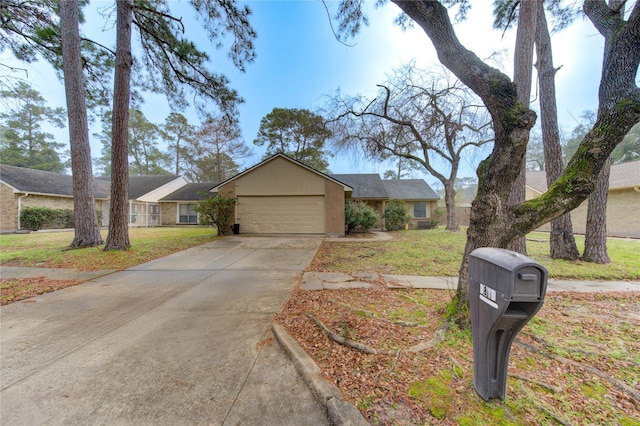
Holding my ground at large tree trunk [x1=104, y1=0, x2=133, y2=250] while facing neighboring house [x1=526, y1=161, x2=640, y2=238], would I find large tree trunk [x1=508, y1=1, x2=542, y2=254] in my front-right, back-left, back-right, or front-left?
front-right

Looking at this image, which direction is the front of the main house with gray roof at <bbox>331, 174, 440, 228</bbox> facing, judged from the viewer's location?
facing the viewer

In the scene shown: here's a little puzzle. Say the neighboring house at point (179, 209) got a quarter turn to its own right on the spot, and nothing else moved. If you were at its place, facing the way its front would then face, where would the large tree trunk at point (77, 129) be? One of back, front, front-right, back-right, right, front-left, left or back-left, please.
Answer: left

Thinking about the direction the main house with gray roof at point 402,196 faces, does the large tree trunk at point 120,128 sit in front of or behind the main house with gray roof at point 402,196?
in front

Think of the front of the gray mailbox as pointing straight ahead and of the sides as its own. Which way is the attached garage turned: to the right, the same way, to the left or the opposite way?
the same way

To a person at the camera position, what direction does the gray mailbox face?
facing the viewer and to the right of the viewer

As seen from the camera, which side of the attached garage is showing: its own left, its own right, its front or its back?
front

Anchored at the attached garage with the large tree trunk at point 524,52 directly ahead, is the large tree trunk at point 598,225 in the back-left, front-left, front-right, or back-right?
front-left

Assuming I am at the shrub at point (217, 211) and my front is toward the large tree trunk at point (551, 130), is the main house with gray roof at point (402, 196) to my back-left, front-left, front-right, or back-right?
front-left

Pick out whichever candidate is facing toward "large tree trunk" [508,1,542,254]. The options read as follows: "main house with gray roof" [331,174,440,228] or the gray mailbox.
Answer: the main house with gray roof

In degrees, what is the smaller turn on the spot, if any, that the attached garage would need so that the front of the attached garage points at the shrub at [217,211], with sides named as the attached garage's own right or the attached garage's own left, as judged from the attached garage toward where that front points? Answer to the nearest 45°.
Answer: approximately 90° to the attached garage's own right

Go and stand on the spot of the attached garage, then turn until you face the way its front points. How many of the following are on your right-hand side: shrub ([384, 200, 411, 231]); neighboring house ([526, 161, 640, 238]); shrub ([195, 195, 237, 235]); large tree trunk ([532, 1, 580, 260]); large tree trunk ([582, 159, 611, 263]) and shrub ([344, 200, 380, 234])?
1

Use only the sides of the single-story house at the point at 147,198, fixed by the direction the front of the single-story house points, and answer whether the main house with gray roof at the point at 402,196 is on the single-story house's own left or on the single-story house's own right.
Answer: on the single-story house's own left

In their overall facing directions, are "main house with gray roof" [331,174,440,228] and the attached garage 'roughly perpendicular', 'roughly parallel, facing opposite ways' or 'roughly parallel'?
roughly parallel

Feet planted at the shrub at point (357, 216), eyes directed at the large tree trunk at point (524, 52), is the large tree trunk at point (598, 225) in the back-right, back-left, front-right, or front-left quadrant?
front-left

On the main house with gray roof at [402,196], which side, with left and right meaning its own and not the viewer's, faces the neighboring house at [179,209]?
right
